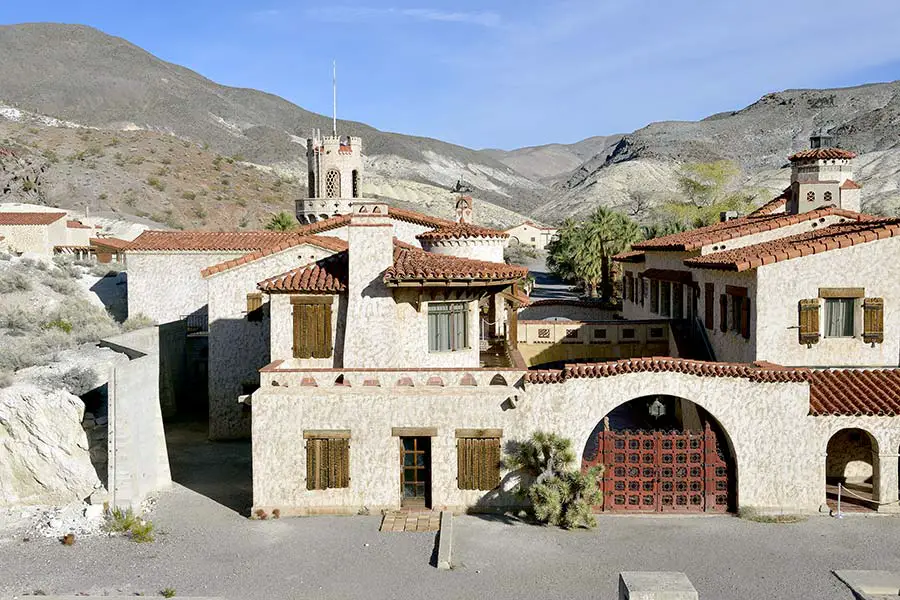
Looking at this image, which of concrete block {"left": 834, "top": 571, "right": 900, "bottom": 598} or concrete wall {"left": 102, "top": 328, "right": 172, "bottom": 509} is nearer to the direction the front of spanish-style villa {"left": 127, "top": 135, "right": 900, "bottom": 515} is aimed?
the concrete block

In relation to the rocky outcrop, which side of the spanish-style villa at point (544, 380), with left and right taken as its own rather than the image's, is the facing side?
right

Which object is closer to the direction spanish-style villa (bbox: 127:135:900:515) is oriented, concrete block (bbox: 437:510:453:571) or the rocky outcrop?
the concrete block

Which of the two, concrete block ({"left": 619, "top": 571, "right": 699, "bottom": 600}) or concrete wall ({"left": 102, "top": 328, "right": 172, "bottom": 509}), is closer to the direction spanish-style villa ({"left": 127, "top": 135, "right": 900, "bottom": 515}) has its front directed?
the concrete block

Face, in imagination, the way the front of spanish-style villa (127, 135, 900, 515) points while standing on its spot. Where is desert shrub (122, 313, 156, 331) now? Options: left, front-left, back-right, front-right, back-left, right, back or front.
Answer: back-right

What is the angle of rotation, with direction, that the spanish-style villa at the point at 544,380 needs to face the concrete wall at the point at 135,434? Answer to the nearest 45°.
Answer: approximately 90° to its right

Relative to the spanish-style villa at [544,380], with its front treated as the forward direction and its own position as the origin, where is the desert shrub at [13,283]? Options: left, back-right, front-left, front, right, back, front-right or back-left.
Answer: back-right

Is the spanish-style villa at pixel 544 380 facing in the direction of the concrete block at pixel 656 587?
yes

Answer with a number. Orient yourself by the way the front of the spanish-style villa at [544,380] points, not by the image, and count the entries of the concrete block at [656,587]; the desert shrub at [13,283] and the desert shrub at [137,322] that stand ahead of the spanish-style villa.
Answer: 1

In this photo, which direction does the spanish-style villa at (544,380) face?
toward the camera
